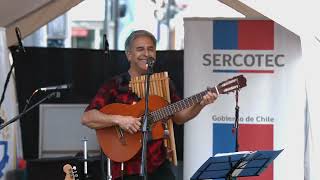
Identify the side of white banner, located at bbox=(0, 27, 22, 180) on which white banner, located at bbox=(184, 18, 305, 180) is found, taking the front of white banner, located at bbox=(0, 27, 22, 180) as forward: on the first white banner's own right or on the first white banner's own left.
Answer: on the first white banner's own left

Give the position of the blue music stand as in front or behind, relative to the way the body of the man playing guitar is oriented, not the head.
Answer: in front

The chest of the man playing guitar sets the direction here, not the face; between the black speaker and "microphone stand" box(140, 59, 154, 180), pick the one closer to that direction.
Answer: the microphone stand

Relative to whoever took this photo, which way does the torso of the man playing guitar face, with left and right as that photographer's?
facing the viewer and to the right of the viewer

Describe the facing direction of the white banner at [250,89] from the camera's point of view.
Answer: facing the viewer

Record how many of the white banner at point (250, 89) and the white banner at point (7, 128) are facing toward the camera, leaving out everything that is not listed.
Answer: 2

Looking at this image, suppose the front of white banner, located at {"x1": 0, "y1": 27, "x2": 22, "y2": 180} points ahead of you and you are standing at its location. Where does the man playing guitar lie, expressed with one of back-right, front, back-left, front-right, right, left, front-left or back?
front-left

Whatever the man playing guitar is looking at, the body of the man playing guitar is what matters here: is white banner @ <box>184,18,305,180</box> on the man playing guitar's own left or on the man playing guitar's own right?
on the man playing guitar's own left

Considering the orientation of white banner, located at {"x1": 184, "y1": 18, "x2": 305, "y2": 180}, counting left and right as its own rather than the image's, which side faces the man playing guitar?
right

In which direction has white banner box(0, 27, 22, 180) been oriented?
toward the camera
